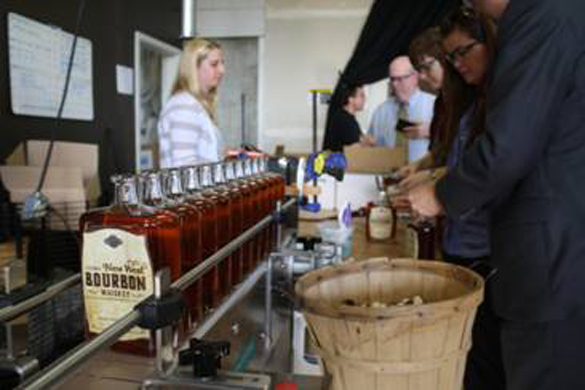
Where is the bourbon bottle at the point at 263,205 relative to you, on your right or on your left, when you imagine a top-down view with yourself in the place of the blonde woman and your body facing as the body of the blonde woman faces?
on your right

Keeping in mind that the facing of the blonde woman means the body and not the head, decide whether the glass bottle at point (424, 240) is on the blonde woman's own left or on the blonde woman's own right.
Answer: on the blonde woman's own right

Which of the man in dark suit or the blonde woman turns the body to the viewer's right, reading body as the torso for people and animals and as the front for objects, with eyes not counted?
the blonde woman

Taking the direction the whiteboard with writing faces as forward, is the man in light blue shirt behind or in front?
in front

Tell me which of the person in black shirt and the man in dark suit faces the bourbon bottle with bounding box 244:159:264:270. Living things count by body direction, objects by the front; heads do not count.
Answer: the man in dark suit

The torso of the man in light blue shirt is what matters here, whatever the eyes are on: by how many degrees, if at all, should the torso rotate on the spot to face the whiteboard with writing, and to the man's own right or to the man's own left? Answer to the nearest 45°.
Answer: approximately 45° to the man's own right

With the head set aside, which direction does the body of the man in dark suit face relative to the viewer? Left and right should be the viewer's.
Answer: facing to the left of the viewer

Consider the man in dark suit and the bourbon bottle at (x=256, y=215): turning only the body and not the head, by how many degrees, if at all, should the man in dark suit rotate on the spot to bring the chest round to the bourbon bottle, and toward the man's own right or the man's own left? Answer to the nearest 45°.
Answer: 0° — they already face it

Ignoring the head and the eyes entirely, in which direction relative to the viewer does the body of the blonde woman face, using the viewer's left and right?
facing to the right of the viewer

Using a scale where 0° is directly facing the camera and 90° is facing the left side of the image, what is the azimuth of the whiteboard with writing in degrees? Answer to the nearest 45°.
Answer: approximately 315°

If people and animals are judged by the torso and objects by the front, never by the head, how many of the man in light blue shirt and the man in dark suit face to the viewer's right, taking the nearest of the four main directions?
0

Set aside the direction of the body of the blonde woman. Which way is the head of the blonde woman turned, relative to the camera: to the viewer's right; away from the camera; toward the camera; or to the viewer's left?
to the viewer's right
